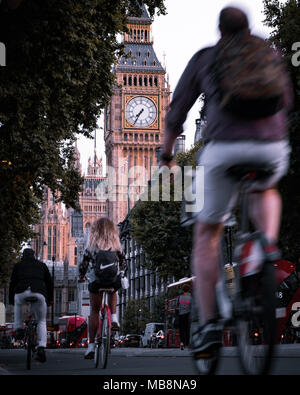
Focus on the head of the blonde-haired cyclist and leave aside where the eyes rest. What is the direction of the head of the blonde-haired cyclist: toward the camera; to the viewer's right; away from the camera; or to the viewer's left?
away from the camera

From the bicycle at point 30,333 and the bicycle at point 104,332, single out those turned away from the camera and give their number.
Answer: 2

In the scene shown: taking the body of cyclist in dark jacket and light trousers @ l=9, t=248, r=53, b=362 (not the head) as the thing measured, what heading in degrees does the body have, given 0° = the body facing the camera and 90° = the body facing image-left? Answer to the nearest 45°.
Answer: approximately 180°

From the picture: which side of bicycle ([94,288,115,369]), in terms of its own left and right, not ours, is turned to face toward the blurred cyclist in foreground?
back

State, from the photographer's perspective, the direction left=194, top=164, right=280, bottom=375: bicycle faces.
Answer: facing away from the viewer

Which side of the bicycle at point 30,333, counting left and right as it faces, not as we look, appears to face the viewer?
back

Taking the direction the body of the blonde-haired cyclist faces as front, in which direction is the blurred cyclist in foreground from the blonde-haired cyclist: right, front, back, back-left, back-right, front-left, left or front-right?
back

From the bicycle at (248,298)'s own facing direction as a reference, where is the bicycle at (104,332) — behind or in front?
in front

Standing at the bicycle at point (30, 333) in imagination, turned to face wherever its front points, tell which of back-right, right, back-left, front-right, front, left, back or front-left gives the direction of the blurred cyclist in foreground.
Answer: back

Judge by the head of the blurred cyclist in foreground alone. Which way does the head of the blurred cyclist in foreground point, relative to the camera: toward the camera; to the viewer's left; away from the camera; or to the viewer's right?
away from the camera

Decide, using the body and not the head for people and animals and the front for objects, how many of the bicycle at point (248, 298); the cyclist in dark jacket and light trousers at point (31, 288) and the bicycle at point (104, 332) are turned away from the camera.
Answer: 3

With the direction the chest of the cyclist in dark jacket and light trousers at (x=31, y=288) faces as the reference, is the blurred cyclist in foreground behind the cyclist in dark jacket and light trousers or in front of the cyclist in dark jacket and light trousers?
behind

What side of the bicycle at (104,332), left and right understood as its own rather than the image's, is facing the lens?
back
